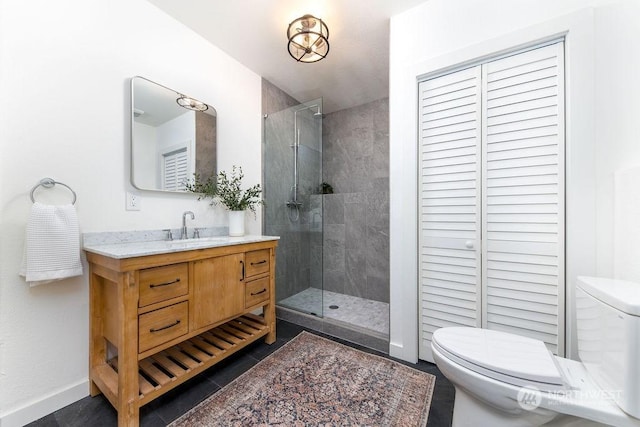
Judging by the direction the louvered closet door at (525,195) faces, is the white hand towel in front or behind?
in front

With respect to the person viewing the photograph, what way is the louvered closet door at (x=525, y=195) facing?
facing the viewer and to the left of the viewer

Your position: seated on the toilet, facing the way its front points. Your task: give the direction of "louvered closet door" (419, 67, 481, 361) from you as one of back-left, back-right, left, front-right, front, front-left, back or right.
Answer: front-right

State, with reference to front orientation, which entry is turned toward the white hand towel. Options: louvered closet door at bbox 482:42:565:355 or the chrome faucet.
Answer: the louvered closet door

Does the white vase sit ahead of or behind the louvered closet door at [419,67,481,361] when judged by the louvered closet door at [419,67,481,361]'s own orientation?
ahead

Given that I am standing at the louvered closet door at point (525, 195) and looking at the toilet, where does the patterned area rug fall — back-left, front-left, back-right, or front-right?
front-right

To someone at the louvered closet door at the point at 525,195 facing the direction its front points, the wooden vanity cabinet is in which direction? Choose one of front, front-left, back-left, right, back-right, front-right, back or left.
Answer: front

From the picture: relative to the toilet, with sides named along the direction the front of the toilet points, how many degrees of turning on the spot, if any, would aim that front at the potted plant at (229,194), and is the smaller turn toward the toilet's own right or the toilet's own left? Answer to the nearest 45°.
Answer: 0° — it already faces it

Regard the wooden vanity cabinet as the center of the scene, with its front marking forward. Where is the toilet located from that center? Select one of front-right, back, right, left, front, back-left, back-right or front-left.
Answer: front

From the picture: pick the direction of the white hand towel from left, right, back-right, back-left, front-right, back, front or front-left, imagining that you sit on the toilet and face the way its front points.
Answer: front-left

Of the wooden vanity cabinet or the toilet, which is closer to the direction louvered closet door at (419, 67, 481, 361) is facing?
the wooden vanity cabinet

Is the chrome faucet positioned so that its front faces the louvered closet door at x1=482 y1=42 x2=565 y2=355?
yes

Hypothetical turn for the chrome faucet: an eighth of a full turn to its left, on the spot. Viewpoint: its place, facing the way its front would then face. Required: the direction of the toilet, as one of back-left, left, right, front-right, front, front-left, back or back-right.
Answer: front-right

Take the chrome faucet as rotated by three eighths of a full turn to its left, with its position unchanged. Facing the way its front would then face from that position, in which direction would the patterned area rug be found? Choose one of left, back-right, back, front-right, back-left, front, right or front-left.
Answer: back-right

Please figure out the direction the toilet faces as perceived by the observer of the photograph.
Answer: facing to the left of the viewer

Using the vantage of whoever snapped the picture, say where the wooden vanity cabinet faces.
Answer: facing the viewer and to the right of the viewer

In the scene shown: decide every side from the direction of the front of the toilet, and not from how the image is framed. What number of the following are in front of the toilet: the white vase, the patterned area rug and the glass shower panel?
3
